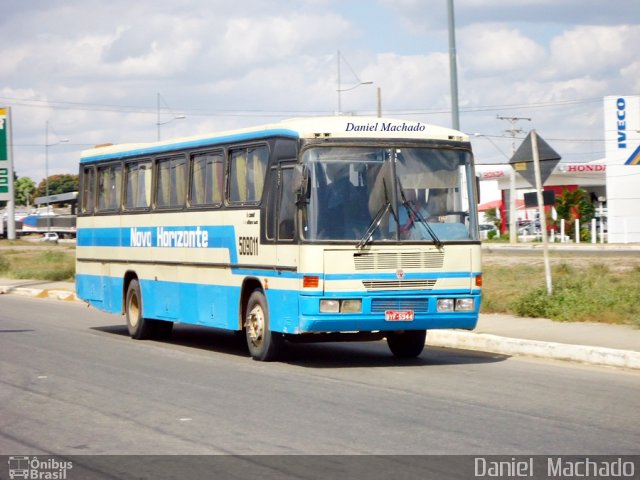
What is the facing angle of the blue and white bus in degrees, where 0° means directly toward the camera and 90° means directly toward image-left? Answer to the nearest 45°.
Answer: approximately 315°

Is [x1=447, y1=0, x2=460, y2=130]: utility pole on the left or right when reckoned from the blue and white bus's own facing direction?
on its left
